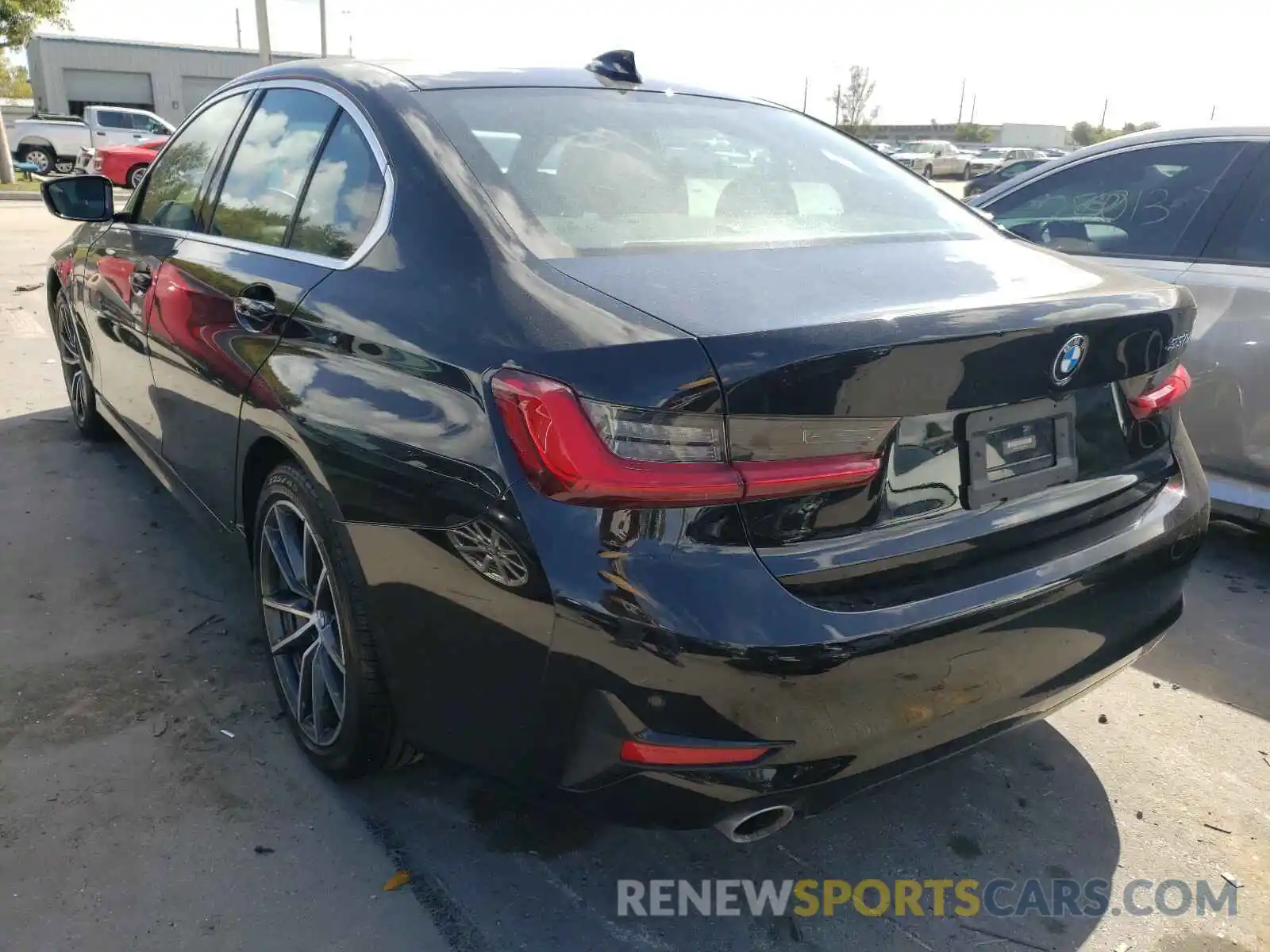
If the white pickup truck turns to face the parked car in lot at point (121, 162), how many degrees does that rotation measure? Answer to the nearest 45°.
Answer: approximately 90° to its right

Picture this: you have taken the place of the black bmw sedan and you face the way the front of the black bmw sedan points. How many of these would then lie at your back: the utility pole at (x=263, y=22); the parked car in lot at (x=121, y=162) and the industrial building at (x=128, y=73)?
0

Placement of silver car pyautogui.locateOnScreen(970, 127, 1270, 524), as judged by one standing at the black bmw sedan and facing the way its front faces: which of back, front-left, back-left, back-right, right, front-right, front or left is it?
right

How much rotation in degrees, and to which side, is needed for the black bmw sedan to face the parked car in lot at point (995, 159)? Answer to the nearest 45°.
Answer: approximately 45° to its right

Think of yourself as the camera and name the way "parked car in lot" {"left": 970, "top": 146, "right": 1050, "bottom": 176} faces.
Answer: facing the viewer and to the left of the viewer

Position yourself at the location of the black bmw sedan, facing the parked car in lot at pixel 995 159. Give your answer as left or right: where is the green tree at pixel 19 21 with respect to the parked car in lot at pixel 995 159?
left

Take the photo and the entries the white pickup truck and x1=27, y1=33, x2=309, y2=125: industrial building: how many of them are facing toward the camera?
1

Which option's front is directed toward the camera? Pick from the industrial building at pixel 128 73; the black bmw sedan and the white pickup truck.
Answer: the industrial building

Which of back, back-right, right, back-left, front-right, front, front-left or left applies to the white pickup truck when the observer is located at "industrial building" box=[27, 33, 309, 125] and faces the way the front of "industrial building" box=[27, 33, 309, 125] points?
front

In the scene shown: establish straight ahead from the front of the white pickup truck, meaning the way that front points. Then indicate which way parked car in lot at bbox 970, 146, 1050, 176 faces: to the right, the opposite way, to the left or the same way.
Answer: the opposite way

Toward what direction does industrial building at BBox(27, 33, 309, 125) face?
toward the camera

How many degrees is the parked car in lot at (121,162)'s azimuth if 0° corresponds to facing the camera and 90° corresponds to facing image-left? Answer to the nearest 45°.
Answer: approximately 45°

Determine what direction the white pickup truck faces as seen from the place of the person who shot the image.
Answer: facing to the right of the viewer

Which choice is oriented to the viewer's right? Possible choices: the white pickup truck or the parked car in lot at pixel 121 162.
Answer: the white pickup truck
